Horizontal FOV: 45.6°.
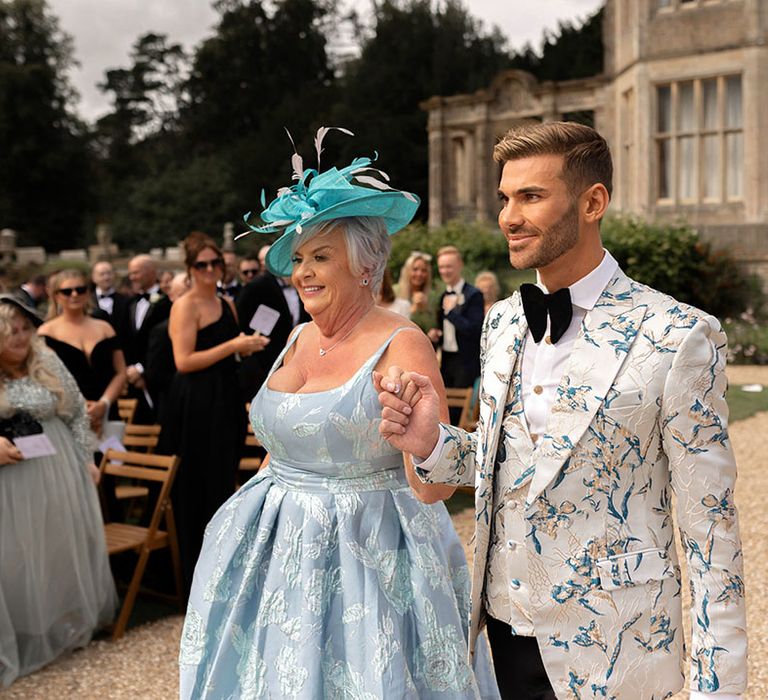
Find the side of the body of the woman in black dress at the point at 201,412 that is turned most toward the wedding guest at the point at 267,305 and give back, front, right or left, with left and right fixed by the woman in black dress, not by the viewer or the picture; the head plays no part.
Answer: left

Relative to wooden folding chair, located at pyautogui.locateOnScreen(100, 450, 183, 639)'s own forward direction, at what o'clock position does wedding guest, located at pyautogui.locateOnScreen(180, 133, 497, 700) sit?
The wedding guest is roughly at 10 o'clock from the wooden folding chair.

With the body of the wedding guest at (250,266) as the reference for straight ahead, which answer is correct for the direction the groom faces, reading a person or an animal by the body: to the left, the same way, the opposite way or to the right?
to the right

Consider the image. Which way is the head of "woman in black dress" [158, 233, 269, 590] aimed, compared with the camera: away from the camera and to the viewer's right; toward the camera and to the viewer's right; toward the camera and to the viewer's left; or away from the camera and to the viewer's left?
toward the camera and to the viewer's right

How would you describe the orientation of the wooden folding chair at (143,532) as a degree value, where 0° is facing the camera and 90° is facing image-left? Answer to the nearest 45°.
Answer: approximately 45°

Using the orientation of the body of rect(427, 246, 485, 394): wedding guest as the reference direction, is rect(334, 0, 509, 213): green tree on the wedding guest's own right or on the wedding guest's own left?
on the wedding guest's own right

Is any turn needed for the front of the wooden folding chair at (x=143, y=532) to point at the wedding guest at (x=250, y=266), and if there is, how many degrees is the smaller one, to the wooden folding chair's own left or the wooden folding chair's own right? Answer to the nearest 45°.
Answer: approximately 135° to the wooden folding chair's own right

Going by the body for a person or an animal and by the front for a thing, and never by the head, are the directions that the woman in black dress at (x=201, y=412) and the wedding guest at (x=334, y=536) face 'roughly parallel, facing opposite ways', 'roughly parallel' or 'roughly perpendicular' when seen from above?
roughly perpendicular

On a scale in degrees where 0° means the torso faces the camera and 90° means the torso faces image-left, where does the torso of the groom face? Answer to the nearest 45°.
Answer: approximately 45°

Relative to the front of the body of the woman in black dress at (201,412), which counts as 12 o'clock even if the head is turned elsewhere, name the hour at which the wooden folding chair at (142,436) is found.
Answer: The wooden folding chair is roughly at 7 o'clock from the woman in black dress.

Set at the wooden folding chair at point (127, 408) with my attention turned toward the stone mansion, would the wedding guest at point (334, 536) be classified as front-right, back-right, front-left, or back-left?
back-right

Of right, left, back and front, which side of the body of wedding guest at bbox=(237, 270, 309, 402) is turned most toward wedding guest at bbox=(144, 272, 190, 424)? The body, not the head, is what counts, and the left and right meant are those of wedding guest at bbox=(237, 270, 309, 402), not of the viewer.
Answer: right

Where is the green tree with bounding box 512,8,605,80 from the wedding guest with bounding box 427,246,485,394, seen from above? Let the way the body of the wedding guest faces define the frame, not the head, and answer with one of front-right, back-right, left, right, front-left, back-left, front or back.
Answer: back-right

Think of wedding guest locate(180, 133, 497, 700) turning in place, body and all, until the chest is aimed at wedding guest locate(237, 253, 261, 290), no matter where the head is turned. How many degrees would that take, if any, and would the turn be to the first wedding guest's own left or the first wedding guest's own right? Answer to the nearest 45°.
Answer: approximately 135° to the first wedding guest's own right
